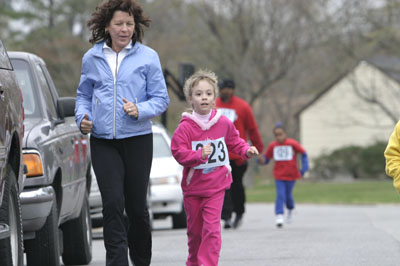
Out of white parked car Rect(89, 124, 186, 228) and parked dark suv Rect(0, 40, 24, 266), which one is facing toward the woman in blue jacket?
the white parked car

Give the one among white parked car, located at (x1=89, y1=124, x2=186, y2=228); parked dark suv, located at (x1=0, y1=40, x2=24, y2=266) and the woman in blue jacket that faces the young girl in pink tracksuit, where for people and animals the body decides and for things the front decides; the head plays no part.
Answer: the white parked car

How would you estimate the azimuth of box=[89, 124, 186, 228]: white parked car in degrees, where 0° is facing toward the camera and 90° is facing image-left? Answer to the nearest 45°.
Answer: approximately 0°

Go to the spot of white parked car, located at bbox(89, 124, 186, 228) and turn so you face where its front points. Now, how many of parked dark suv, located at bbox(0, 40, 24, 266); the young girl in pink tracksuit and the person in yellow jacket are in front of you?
3

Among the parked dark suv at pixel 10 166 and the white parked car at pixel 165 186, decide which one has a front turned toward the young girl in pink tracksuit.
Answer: the white parked car

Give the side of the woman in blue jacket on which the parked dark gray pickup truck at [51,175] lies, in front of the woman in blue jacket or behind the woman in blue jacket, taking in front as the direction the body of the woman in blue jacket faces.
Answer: behind

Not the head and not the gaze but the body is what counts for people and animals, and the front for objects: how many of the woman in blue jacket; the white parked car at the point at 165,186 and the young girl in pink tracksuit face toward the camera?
3

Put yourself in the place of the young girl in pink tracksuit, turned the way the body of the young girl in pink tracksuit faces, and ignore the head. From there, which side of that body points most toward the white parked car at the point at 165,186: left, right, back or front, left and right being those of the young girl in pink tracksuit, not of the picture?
back

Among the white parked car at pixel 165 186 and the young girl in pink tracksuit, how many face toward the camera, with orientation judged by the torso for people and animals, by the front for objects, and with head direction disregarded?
2

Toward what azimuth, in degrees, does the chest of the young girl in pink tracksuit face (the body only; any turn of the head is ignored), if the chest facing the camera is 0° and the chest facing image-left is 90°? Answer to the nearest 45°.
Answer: approximately 0°

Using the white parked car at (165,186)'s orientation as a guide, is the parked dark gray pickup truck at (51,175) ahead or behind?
ahead
